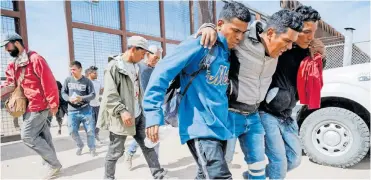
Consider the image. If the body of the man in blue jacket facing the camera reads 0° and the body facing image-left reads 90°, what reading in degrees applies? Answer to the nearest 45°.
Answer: approximately 315°

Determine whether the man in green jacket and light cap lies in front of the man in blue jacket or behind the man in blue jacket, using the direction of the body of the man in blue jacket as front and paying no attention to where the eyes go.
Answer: behind
